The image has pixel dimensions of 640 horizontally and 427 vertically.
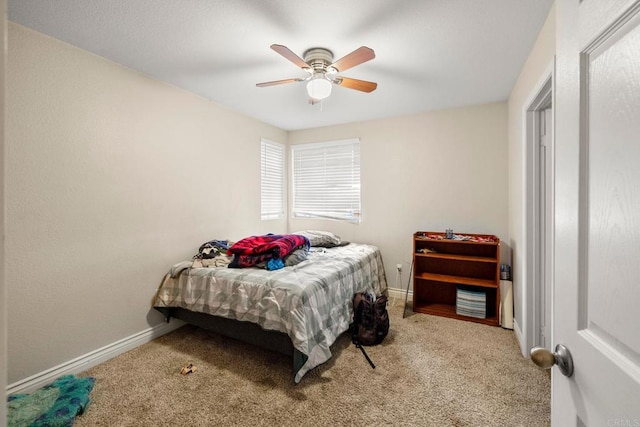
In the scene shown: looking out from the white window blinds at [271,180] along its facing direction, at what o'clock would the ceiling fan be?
The ceiling fan is roughly at 1 o'clock from the white window blinds.

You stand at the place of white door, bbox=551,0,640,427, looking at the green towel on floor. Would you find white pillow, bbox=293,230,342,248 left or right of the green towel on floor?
right

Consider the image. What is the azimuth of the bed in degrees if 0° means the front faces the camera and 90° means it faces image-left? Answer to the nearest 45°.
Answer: approximately 45°

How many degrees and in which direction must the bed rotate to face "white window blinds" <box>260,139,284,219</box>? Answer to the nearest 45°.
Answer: approximately 135° to its right

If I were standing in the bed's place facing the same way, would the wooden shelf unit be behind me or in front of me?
behind

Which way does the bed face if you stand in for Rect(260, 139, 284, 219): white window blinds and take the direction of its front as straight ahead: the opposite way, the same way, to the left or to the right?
to the right

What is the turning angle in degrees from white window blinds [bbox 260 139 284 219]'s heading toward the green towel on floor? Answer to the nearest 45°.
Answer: approximately 90° to its right

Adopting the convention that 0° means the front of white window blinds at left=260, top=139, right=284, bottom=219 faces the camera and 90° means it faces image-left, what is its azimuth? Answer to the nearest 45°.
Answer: approximately 315°

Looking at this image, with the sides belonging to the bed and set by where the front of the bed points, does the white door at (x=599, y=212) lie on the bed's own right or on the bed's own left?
on the bed's own left

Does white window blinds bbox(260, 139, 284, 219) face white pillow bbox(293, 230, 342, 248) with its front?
yes

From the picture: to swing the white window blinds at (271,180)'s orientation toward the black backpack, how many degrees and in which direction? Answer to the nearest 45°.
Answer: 0° — it already faces it
